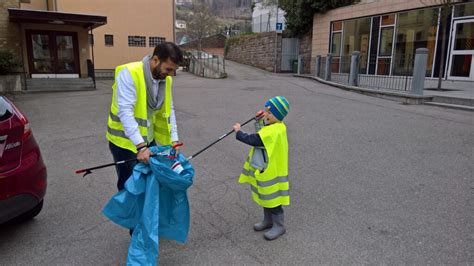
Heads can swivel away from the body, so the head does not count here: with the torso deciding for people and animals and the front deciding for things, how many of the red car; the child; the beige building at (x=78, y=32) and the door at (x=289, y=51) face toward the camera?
2

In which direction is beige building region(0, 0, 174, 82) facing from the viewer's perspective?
toward the camera

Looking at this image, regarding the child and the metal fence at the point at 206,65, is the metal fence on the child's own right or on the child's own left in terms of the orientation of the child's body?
on the child's own right

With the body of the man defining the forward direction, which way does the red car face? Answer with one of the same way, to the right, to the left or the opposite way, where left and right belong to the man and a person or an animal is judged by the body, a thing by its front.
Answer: the opposite way

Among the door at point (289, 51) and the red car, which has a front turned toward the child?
the door

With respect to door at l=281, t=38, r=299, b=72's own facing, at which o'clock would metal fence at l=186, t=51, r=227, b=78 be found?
The metal fence is roughly at 3 o'clock from the door.

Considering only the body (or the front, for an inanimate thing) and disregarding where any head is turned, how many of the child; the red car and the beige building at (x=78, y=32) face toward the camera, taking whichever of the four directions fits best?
1

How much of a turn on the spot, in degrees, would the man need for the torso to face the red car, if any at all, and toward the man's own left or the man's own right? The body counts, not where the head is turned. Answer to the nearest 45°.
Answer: approximately 135° to the man's own right

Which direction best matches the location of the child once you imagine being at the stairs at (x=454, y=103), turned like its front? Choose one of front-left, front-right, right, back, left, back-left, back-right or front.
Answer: front-left

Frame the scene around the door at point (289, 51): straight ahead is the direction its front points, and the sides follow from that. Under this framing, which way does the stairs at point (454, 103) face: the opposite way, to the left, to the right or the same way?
to the right

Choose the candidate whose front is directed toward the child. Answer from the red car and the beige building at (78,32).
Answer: the beige building

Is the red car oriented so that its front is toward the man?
no

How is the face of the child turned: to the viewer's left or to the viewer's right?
to the viewer's left

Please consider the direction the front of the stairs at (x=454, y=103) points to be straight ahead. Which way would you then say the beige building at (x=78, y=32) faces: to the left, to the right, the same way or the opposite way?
to the left

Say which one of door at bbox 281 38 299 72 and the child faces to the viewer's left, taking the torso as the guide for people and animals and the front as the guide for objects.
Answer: the child

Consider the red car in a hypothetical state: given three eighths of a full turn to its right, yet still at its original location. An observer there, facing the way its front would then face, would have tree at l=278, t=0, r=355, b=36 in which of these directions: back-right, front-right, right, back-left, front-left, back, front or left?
front-left

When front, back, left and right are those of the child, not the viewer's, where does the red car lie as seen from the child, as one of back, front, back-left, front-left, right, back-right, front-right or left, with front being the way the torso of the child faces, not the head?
front

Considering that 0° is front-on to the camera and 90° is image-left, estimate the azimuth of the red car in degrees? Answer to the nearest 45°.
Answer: approximately 135°

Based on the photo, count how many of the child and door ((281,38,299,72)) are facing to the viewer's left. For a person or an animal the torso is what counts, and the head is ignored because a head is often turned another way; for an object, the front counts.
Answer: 1

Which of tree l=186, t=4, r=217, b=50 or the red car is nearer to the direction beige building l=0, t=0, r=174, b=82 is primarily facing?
the red car
